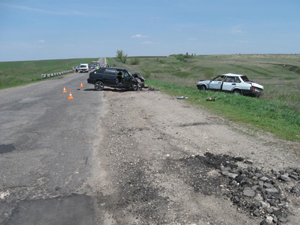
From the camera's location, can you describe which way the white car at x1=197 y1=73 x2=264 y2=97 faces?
facing away from the viewer and to the left of the viewer

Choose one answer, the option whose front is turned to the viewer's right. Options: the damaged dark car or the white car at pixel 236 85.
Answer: the damaged dark car

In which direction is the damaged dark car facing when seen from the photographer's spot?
facing to the right of the viewer

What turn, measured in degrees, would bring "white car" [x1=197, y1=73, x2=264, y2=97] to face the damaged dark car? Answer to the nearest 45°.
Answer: approximately 45° to its left

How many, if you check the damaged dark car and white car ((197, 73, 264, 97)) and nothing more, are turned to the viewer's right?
1

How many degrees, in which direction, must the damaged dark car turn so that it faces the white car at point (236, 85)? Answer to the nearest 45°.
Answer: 0° — it already faces it
